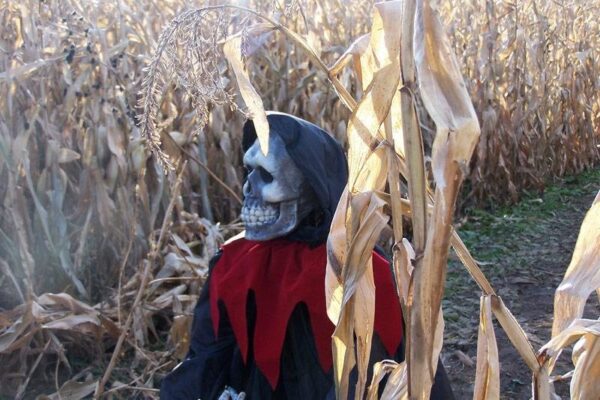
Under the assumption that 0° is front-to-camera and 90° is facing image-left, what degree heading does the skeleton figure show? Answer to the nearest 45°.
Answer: approximately 45°
